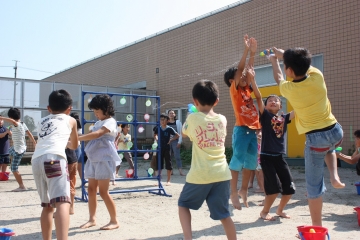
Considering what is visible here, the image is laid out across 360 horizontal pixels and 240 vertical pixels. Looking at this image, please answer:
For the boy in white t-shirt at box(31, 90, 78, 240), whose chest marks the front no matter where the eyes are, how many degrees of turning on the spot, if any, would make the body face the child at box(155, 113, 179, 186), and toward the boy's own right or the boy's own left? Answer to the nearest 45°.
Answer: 0° — they already face them

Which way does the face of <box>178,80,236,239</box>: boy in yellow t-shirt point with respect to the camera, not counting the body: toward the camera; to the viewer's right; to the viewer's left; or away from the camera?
away from the camera

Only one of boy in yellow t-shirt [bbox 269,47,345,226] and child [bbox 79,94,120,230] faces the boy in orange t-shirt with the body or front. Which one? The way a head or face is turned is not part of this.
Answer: the boy in yellow t-shirt

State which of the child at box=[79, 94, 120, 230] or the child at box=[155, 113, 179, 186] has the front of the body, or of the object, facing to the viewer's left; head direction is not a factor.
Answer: the child at box=[79, 94, 120, 230]

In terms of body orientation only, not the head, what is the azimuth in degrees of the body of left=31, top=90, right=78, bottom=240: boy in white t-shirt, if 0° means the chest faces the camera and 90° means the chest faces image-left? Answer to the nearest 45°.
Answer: approximately 225°

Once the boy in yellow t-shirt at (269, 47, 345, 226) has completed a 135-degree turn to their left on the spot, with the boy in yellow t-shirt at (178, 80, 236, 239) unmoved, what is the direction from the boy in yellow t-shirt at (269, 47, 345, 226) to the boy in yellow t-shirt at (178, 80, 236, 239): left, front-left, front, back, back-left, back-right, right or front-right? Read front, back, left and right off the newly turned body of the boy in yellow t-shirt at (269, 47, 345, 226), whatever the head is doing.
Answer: front-right

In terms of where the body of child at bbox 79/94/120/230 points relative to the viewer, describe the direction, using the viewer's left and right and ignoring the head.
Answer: facing to the left of the viewer

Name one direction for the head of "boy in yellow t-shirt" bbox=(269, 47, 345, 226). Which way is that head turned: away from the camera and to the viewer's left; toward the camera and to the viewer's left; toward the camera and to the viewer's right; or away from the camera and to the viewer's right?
away from the camera and to the viewer's left

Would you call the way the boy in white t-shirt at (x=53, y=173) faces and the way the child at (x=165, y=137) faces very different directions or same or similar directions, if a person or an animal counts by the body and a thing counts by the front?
very different directions
